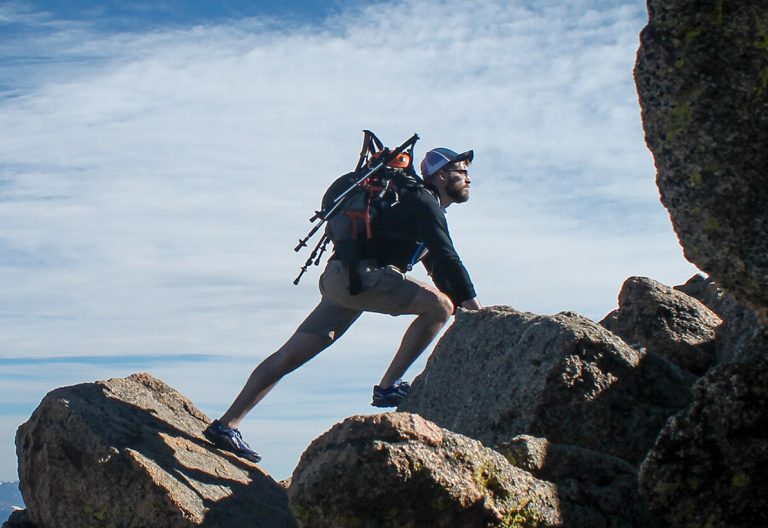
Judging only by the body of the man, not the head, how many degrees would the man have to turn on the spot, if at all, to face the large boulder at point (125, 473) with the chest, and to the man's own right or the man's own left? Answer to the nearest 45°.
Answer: approximately 180°

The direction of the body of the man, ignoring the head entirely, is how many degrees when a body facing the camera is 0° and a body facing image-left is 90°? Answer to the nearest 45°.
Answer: approximately 270°

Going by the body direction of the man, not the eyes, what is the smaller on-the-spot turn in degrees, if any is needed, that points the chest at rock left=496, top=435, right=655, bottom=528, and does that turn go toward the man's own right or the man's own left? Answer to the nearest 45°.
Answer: approximately 90° to the man's own right

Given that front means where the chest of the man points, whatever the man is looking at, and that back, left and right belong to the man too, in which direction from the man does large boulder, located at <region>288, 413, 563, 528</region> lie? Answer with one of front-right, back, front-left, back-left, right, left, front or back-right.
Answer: right

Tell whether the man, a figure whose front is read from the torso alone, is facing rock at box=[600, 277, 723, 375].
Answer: yes

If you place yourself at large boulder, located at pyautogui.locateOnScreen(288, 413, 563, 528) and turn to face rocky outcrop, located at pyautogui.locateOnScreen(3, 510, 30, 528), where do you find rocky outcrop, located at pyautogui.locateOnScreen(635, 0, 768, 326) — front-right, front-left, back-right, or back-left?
back-right

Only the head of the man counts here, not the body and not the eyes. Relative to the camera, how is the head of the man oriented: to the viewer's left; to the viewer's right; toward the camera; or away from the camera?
to the viewer's right
